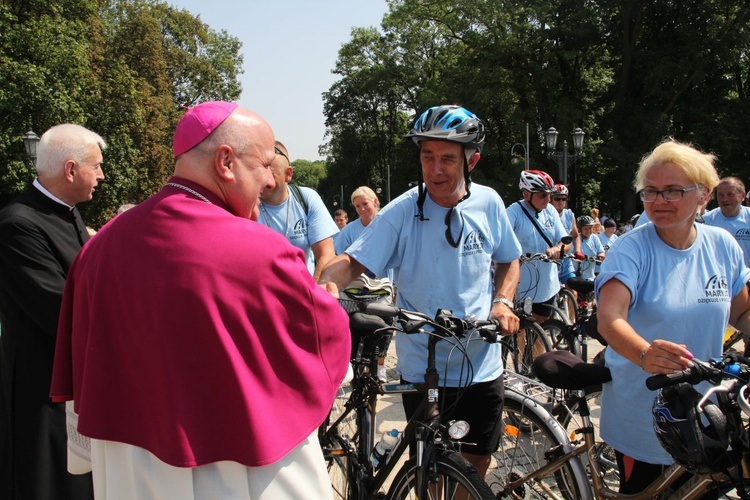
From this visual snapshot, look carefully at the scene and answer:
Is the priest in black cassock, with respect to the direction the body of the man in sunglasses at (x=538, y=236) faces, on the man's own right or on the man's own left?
on the man's own right

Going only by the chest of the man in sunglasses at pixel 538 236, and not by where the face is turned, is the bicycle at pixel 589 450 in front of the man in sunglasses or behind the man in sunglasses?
in front

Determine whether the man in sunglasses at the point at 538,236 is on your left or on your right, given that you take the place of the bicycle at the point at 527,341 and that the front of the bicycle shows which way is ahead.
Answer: on your left

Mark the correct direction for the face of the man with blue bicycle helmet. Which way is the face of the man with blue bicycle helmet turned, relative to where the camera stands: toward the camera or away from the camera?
toward the camera

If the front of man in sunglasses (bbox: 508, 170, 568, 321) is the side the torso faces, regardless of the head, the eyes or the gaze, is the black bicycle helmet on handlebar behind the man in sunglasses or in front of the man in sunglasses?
in front

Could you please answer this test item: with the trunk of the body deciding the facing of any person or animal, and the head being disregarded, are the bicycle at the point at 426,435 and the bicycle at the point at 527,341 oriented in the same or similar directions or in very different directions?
same or similar directions

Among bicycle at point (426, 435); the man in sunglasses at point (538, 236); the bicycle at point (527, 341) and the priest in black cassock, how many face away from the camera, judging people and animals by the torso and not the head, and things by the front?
0

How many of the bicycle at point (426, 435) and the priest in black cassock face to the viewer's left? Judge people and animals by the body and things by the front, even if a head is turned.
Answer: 0

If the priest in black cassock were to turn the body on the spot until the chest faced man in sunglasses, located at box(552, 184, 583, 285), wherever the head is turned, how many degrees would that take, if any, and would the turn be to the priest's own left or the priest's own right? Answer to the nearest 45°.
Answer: approximately 45° to the priest's own left

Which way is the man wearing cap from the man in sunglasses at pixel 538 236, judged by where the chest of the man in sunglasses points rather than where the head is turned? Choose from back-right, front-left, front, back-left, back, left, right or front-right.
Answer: front-right

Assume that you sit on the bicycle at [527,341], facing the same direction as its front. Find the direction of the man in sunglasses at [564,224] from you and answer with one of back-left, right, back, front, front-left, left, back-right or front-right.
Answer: back-left

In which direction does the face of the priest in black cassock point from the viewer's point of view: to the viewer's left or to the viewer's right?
to the viewer's right

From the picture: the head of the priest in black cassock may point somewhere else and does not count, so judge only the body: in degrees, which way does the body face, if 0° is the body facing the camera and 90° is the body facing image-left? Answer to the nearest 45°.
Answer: approximately 270°

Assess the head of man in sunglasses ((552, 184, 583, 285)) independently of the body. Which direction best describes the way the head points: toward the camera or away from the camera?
toward the camera

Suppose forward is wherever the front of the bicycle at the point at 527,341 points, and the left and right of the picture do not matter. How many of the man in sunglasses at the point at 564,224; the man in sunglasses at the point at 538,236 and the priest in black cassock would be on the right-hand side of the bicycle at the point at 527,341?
1
